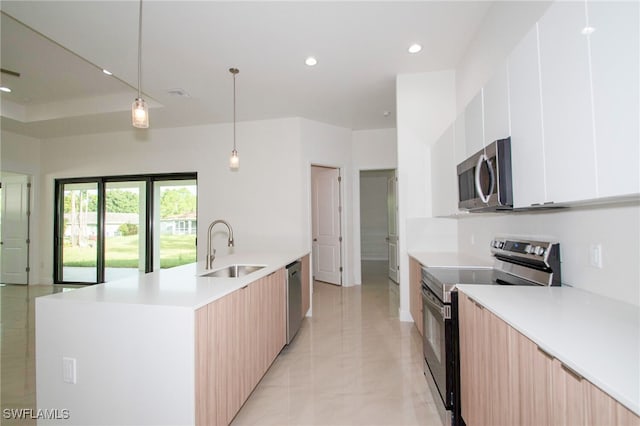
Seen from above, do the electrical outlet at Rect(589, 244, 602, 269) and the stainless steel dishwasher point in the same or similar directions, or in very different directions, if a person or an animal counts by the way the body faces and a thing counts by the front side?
very different directions

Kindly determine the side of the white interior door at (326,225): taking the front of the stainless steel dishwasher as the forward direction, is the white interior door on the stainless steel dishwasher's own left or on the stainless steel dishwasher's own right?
on the stainless steel dishwasher's own left

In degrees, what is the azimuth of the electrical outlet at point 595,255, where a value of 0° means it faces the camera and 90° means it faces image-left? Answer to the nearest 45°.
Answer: approximately 45°

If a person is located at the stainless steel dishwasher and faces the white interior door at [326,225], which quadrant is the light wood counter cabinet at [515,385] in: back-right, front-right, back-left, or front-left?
back-right

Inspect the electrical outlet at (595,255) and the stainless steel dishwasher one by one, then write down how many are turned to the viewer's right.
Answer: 1

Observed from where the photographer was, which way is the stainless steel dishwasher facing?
facing to the right of the viewer

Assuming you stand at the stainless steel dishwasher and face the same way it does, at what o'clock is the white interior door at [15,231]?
The white interior door is roughly at 7 o'clock from the stainless steel dishwasher.

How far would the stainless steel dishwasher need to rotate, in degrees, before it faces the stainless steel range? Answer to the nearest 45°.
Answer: approximately 45° to its right

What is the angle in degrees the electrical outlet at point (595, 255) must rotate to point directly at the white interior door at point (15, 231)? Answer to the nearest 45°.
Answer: approximately 45° to its right
